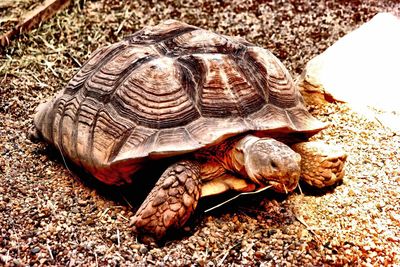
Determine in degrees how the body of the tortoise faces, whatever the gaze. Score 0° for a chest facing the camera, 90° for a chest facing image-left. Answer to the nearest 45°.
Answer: approximately 315°

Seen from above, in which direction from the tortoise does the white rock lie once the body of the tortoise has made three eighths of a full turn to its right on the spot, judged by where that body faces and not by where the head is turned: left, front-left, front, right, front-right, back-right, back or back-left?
back-right

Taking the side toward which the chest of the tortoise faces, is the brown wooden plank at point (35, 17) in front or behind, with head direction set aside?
behind

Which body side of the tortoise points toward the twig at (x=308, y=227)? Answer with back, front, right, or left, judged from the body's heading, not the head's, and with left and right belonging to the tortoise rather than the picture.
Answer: front
